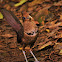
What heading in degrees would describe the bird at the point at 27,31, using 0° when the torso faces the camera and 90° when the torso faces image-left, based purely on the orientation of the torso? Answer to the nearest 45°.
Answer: approximately 315°
